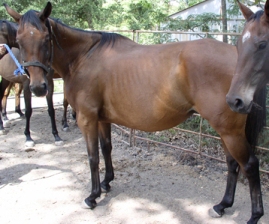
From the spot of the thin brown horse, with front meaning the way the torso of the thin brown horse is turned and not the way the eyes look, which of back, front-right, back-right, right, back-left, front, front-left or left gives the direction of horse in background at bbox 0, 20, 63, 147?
front-right

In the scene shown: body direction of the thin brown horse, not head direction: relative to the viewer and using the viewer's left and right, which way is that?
facing to the left of the viewer
